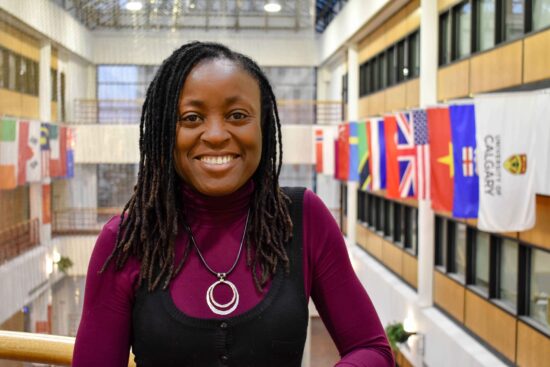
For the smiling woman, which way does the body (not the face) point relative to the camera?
toward the camera

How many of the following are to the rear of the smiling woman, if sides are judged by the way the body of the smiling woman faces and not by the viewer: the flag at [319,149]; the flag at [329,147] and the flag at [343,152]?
3

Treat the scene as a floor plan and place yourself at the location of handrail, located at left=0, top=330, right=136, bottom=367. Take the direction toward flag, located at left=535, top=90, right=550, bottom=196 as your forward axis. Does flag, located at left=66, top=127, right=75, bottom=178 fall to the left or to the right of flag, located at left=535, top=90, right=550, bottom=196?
left

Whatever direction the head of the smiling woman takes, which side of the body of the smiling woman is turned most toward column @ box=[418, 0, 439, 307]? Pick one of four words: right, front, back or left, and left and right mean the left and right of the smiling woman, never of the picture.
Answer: back

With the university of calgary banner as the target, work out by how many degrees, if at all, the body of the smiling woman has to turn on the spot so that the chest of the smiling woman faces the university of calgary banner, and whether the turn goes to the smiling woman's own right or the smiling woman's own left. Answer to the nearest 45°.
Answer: approximately 135° to the smiling woman's own left

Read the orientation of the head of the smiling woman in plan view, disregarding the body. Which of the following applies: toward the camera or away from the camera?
toward the camera

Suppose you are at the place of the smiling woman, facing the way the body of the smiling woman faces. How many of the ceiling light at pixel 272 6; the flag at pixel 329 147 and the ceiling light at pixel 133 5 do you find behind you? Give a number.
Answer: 3

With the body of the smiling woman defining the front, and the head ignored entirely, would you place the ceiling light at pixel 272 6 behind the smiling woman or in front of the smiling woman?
behind

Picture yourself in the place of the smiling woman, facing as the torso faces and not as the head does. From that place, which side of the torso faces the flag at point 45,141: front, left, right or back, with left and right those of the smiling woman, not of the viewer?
back

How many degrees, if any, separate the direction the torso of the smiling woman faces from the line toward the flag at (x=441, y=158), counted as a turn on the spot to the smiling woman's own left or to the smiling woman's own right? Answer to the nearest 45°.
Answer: approximately 180°

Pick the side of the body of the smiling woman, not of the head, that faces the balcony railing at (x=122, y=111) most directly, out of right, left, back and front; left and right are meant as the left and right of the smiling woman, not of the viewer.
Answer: back

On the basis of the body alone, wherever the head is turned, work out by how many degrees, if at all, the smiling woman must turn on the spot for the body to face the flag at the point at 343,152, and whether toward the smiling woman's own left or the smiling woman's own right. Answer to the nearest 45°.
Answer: approximately 180°

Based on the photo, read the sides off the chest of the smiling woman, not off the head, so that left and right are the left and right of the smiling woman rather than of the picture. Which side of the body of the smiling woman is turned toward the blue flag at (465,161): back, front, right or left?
back

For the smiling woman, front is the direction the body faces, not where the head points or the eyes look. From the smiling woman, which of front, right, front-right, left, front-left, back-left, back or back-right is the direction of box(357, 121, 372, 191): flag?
back

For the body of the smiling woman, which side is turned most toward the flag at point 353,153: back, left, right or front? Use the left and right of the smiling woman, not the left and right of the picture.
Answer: back

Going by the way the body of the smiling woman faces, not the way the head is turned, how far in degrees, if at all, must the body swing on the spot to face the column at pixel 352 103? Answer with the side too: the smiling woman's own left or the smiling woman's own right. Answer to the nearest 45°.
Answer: approximately 180°

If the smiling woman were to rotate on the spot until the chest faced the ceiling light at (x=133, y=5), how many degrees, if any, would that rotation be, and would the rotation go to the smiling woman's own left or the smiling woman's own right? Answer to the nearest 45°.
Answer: approximately 180°
